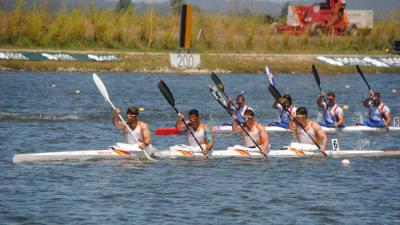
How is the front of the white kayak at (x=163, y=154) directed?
to the viewer's left

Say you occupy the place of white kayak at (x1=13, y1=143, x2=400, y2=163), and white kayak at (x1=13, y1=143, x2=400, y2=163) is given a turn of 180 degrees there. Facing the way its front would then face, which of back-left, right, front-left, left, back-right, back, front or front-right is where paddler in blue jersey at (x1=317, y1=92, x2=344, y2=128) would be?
front-left

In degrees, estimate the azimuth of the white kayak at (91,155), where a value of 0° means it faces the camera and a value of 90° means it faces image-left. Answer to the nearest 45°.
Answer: approximately 90°

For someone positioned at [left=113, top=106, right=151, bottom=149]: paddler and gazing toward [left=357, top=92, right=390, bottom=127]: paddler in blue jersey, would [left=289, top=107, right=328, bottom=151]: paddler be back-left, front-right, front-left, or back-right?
front-right

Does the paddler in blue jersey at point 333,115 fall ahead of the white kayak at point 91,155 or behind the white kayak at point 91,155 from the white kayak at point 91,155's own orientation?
behind

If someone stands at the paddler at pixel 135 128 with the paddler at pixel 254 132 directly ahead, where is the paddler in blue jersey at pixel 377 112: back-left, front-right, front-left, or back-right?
front-left

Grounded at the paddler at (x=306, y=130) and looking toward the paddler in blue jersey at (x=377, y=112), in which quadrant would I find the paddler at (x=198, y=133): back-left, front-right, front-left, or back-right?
back-left

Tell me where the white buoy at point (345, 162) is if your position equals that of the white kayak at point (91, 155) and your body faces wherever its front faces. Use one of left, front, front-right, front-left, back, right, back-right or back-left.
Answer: back
